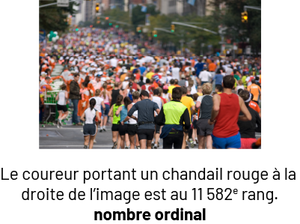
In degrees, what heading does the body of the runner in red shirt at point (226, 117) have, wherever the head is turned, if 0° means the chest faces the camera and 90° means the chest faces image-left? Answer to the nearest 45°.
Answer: approximately 180°

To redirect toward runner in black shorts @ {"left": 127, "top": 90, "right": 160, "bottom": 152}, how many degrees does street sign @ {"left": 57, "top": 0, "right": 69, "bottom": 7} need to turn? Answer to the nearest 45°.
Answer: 0° — it already faces them

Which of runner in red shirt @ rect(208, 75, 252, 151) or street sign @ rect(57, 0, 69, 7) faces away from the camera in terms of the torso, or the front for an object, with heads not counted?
the runner in red shirt

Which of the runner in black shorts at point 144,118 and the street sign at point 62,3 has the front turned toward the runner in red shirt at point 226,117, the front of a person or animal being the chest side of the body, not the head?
the street sign

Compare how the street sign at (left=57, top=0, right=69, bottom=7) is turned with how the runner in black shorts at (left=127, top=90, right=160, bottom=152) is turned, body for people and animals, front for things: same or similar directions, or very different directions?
very different directions

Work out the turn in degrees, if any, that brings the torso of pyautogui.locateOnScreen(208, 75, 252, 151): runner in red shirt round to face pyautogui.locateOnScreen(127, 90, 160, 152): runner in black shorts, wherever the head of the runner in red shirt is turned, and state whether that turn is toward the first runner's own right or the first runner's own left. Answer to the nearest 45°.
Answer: approximately 45° to the first runner's own left

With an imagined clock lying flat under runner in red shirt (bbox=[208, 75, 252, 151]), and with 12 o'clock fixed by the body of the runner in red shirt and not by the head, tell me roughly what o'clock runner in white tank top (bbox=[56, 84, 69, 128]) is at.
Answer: The runner in white tank top is roughly at 11 o'clock from the runner in red shirt.

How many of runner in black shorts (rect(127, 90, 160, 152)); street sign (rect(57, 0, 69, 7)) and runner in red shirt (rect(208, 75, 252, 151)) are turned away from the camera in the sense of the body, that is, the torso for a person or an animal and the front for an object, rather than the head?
2

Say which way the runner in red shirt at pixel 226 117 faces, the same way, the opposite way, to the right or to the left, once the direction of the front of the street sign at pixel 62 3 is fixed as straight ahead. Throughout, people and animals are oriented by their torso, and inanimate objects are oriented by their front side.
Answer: the opposite way

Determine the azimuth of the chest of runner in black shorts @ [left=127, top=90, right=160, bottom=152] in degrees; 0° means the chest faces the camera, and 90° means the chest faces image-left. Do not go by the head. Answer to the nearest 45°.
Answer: approximately 180°
